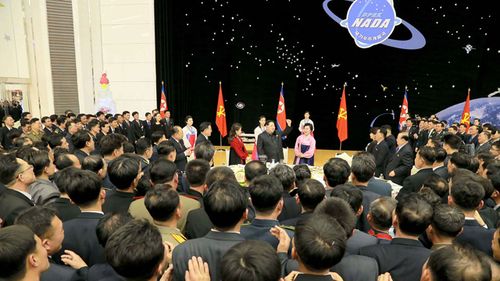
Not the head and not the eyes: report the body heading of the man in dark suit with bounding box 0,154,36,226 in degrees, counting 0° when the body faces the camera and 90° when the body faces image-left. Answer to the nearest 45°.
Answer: approximately 270°

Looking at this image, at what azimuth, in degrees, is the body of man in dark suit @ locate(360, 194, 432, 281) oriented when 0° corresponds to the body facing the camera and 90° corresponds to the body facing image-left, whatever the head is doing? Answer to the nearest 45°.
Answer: approximately 180°

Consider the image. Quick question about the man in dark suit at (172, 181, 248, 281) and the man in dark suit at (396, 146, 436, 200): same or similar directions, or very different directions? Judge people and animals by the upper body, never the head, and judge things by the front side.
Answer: same or similar directions

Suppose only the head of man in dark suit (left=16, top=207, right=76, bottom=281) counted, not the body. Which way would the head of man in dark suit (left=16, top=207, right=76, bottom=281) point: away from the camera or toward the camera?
away from the camera

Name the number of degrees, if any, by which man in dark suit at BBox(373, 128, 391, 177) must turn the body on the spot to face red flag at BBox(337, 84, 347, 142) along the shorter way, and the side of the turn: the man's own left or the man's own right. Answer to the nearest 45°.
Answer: approximately 90° to the man's own right

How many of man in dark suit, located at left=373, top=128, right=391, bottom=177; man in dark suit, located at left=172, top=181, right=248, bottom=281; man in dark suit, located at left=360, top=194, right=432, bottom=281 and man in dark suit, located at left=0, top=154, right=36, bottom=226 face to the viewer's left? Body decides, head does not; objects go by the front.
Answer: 1

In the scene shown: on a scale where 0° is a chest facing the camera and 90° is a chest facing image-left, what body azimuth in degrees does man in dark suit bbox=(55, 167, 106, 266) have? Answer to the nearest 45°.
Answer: approximately 225°

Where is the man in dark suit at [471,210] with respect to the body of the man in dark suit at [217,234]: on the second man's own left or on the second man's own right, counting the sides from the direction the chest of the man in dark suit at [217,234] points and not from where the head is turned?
on the second man's own right

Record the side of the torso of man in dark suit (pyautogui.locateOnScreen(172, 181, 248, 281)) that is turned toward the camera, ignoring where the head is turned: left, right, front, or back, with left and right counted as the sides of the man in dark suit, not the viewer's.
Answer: back

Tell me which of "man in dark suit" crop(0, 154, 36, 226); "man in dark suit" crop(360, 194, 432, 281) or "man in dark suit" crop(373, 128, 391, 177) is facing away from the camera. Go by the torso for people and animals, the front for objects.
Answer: "man in dark suit" crop(360, 194, 432, 281)

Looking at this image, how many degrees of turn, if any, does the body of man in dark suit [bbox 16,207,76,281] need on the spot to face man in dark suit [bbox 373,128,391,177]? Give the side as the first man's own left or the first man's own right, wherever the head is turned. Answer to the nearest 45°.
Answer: approximately 45° to the first man's own right

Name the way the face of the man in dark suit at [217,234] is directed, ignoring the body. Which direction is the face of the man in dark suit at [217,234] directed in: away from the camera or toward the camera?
away from the camera

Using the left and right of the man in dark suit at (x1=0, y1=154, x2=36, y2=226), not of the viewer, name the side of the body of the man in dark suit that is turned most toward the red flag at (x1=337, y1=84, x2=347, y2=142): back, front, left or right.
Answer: front

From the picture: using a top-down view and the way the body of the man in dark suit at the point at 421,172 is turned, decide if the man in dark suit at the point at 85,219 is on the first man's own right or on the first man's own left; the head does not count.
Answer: on the first man's own left

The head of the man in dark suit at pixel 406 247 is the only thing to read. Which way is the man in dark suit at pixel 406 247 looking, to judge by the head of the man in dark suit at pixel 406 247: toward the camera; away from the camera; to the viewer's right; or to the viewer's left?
away from the camera

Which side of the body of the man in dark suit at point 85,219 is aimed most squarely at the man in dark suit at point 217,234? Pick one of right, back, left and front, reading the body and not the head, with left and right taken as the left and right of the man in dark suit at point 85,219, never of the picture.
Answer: right
